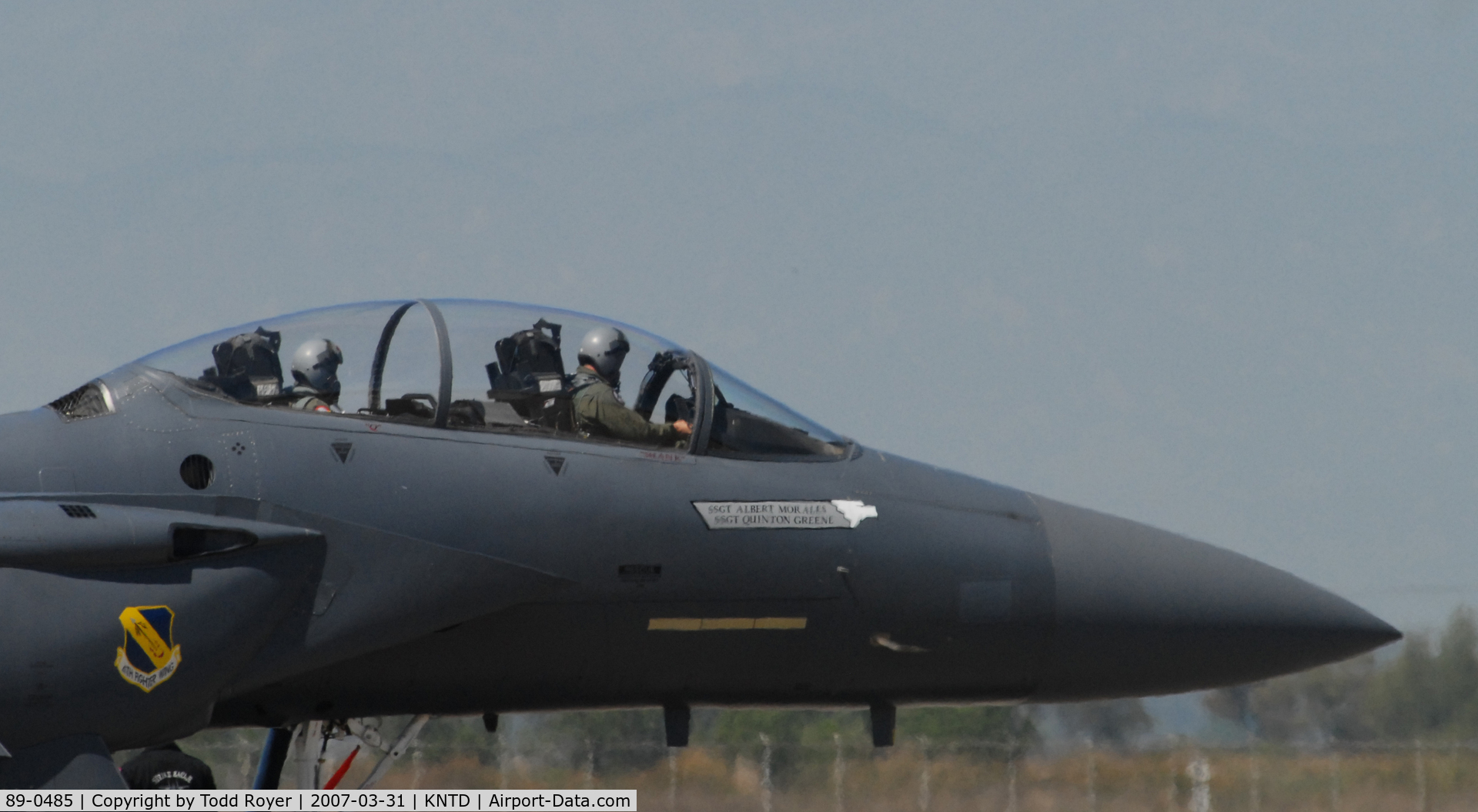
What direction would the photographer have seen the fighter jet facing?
facing to the right of the viewer

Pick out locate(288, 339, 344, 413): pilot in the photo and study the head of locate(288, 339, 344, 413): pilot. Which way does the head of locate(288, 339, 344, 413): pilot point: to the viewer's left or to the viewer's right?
to the viewer's right

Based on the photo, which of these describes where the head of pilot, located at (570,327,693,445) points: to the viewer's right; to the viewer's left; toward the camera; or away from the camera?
to the viewer's right

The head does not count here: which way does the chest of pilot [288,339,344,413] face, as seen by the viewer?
to the viewer's right

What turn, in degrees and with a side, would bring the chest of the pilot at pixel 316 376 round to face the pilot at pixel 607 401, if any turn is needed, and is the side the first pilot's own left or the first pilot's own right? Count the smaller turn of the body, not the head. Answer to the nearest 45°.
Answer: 0° — they already face them
